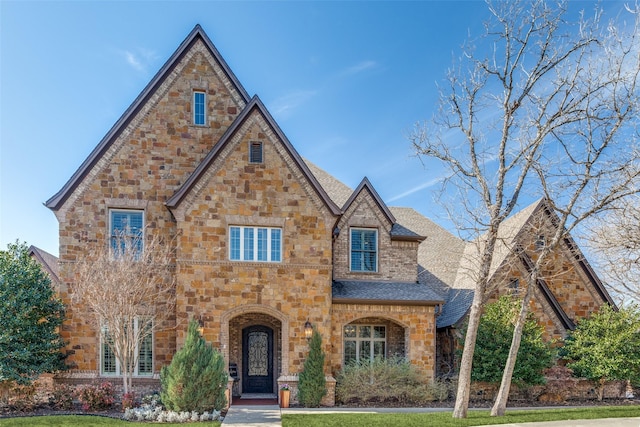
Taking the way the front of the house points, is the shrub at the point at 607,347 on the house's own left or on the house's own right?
on the house's own left

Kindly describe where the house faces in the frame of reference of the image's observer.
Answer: facing the viewer

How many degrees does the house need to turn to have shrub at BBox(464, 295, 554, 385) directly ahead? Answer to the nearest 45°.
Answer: approximately 90° to its left
